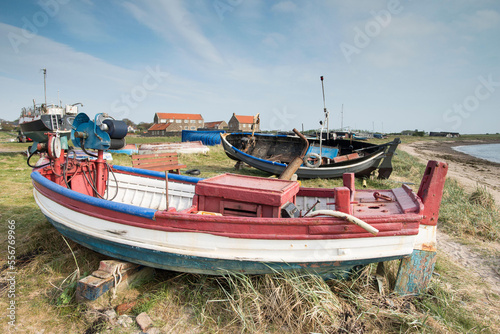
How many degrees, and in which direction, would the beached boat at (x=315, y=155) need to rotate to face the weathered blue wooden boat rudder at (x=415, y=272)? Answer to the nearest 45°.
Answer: approximately 90° to its left

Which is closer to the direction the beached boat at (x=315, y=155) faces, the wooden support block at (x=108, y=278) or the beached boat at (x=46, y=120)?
the beached boat

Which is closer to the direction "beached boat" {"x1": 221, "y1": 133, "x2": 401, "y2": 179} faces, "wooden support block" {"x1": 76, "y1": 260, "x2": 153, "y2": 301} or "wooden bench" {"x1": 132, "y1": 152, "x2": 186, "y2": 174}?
the wooden bench

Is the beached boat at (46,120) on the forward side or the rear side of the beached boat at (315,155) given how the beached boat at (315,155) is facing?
on the forward side

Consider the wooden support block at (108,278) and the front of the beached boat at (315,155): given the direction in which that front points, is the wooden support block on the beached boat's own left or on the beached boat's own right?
on the beached boat's own left

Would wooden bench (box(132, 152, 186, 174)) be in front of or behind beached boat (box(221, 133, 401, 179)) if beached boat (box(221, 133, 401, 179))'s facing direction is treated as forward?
in front

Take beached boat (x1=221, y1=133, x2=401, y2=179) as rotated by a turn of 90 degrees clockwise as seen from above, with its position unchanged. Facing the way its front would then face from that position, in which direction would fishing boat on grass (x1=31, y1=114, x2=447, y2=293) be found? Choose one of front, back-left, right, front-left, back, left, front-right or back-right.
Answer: back

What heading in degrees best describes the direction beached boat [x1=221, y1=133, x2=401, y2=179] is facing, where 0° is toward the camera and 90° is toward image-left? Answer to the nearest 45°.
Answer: approximately 90°
